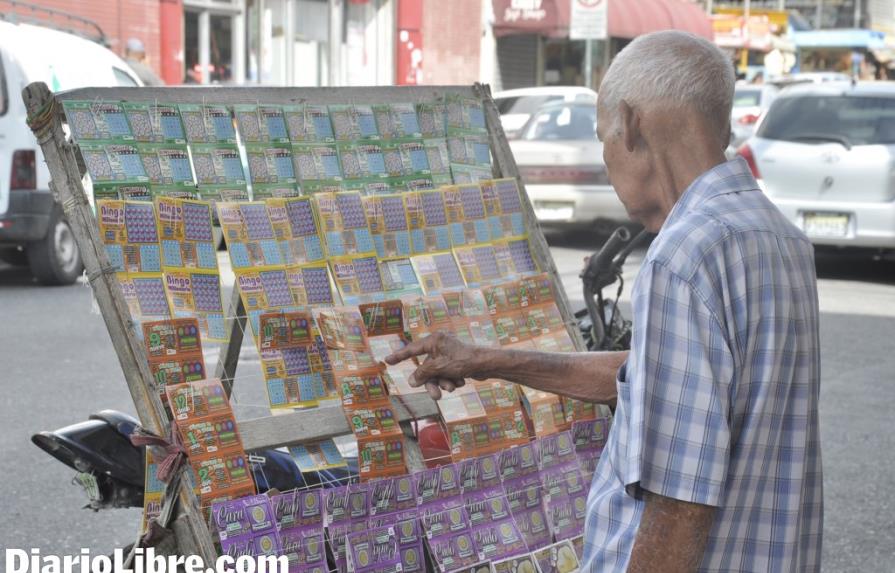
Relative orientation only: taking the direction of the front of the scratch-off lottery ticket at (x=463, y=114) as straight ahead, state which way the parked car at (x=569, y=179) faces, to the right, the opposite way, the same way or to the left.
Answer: the opposite way

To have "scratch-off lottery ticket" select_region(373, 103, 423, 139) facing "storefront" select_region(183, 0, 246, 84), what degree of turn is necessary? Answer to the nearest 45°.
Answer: approximately 180°

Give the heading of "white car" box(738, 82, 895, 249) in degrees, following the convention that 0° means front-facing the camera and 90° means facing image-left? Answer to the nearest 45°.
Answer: approximately 180°

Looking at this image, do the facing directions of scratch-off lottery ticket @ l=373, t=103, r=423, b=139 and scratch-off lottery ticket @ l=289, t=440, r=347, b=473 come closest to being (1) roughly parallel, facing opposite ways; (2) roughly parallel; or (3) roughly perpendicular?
roughly parallel

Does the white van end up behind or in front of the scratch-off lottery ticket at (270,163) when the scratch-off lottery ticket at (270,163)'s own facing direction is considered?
behind

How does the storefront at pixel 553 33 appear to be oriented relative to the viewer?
toward the camera

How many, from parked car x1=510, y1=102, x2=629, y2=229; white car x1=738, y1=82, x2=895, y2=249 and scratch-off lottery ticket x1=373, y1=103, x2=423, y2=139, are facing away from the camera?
2

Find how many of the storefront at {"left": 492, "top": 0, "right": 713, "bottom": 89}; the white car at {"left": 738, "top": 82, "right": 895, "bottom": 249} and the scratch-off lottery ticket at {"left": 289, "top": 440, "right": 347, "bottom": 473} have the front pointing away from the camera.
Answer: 1

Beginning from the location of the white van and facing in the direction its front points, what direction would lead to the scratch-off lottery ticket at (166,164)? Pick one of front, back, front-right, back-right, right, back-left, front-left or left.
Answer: back-right

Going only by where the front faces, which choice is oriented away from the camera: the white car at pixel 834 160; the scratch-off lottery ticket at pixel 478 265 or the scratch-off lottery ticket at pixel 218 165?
the white car

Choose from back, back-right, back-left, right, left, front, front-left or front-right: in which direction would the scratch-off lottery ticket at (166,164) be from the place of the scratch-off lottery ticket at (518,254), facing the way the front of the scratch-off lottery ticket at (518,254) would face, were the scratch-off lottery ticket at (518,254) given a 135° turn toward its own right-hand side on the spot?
left

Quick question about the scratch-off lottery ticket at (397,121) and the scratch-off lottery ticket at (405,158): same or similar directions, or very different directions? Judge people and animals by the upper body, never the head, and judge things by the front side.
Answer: same or similar directions

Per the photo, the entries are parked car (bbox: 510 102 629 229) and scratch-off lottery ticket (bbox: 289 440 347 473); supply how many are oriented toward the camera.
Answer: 1

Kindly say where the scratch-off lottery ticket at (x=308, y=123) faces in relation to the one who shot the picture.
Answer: facing the viewer

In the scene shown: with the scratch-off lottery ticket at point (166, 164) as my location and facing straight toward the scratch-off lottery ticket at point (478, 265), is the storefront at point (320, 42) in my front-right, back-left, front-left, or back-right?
front-left

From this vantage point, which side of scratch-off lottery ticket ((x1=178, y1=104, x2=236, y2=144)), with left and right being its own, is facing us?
front
